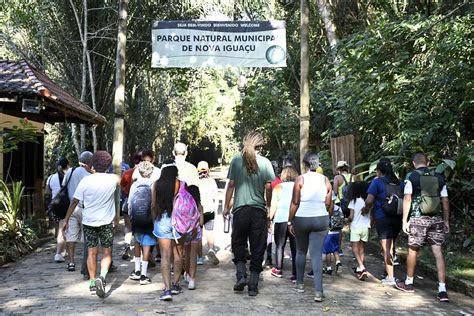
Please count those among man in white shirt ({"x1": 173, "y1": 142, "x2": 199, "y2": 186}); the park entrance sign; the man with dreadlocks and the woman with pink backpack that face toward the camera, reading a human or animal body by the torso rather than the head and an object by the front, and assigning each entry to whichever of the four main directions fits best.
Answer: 1

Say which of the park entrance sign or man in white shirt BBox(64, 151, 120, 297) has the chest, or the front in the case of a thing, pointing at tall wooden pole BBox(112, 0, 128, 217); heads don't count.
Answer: the man in white shirt

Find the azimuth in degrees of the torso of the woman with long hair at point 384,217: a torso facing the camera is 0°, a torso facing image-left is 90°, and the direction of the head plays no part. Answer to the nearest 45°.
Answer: approximately 135°

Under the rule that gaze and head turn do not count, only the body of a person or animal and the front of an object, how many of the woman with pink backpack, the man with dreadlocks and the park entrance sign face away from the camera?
2

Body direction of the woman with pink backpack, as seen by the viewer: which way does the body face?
away from the camera

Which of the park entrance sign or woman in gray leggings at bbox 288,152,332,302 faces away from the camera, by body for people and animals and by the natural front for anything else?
the woman in gray leggings

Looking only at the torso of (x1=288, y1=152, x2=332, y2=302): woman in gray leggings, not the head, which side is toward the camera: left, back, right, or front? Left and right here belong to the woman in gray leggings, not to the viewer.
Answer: back

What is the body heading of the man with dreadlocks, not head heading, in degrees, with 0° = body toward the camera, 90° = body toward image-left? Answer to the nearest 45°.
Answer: approximately 180°

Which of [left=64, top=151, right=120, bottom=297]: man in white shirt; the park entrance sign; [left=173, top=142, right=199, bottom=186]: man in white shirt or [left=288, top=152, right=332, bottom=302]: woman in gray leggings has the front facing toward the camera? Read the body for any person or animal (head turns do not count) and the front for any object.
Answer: the park entrance sign

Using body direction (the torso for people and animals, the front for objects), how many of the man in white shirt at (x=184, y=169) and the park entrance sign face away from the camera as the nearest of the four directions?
1

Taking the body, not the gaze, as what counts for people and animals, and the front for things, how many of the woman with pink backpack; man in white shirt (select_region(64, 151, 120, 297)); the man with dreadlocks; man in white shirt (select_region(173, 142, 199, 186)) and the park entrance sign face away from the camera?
4

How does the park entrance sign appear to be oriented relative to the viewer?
toward the camera

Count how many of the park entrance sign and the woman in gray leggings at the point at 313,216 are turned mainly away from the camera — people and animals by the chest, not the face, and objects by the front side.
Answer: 1

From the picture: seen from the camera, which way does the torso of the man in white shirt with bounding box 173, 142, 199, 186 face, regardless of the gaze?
away from the camera

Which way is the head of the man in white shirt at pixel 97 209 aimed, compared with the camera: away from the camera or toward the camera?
away from the camera

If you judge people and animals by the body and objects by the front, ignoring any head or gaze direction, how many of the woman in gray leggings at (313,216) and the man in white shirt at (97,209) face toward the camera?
0

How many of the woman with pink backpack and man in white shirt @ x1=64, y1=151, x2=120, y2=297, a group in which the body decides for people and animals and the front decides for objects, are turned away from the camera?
2
